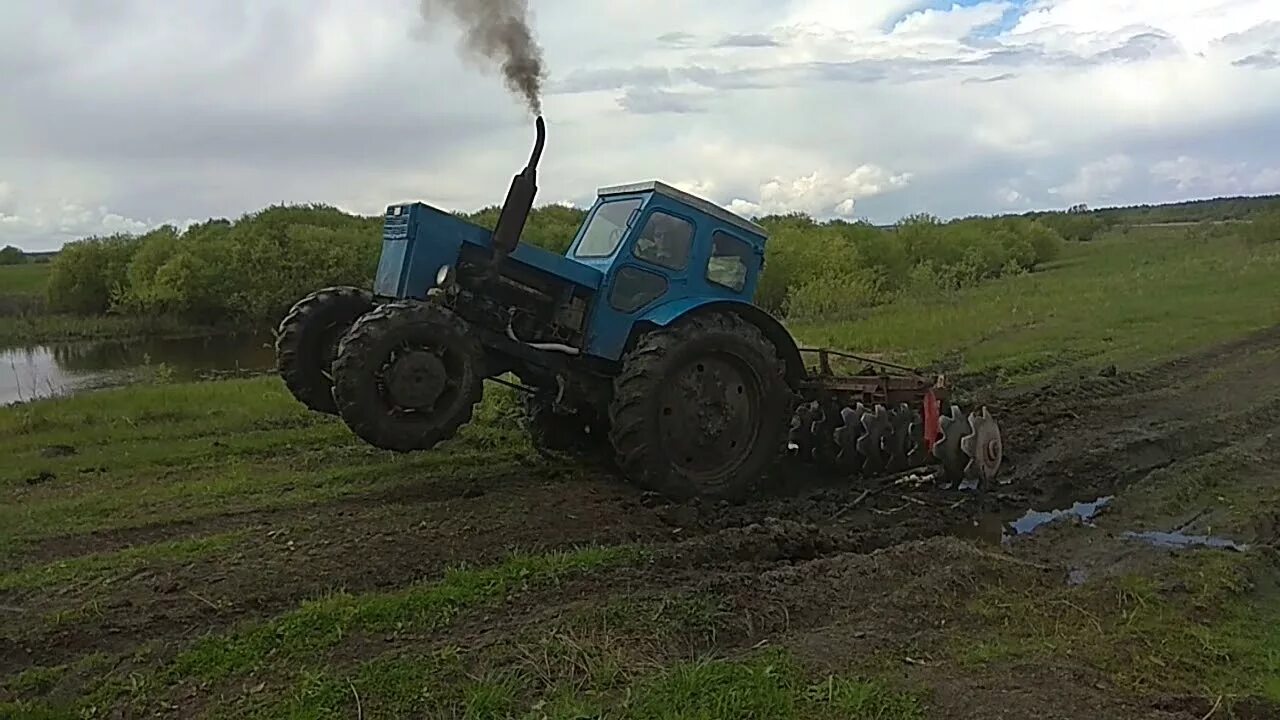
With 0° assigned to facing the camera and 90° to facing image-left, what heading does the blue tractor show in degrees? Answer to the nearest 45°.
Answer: approximately 45°

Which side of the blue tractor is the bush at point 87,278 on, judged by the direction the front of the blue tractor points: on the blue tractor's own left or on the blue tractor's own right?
on the blue tractor's own right
